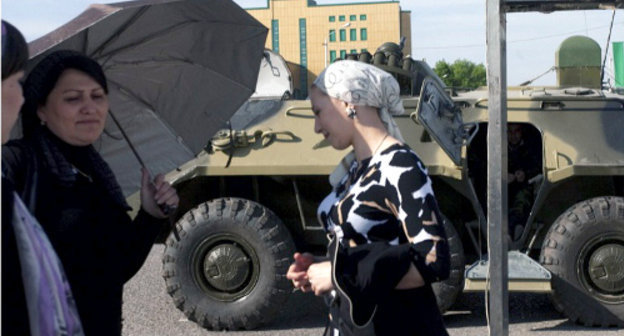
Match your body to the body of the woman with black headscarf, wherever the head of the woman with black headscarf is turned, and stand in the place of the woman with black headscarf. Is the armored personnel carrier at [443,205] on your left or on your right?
on your left

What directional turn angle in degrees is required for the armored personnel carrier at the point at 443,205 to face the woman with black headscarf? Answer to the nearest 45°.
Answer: approximately 90° to its left

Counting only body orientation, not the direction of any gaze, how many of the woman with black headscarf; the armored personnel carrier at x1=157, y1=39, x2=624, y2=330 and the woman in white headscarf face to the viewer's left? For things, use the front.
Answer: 2

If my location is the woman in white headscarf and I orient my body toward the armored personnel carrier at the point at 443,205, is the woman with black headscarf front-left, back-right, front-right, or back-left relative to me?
back-left

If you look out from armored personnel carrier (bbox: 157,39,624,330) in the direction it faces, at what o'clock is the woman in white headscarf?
The woman in white headscarf is roughly at 9 o'clock from the armored personnel carrier.

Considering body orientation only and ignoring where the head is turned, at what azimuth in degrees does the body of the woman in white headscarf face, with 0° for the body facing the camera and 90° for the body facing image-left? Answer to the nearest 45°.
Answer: approximately 90°

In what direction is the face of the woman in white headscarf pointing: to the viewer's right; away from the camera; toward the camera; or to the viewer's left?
to the viewer's left

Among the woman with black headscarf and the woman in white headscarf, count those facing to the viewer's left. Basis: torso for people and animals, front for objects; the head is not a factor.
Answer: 1

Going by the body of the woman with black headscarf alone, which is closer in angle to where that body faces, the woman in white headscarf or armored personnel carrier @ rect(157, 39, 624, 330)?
the woman in white headscarf

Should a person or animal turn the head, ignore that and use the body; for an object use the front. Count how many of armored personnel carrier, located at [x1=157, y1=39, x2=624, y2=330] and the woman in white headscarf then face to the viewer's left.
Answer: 2

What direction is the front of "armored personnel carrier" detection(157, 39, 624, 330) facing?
to the viewer's left

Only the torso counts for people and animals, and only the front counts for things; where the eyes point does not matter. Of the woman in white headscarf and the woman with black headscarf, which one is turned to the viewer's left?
the woman in white headscarf

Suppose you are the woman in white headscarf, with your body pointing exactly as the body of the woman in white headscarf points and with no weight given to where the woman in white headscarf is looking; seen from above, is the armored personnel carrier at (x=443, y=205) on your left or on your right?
on your right

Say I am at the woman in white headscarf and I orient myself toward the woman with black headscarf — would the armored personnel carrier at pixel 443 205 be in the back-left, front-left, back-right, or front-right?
back-right
